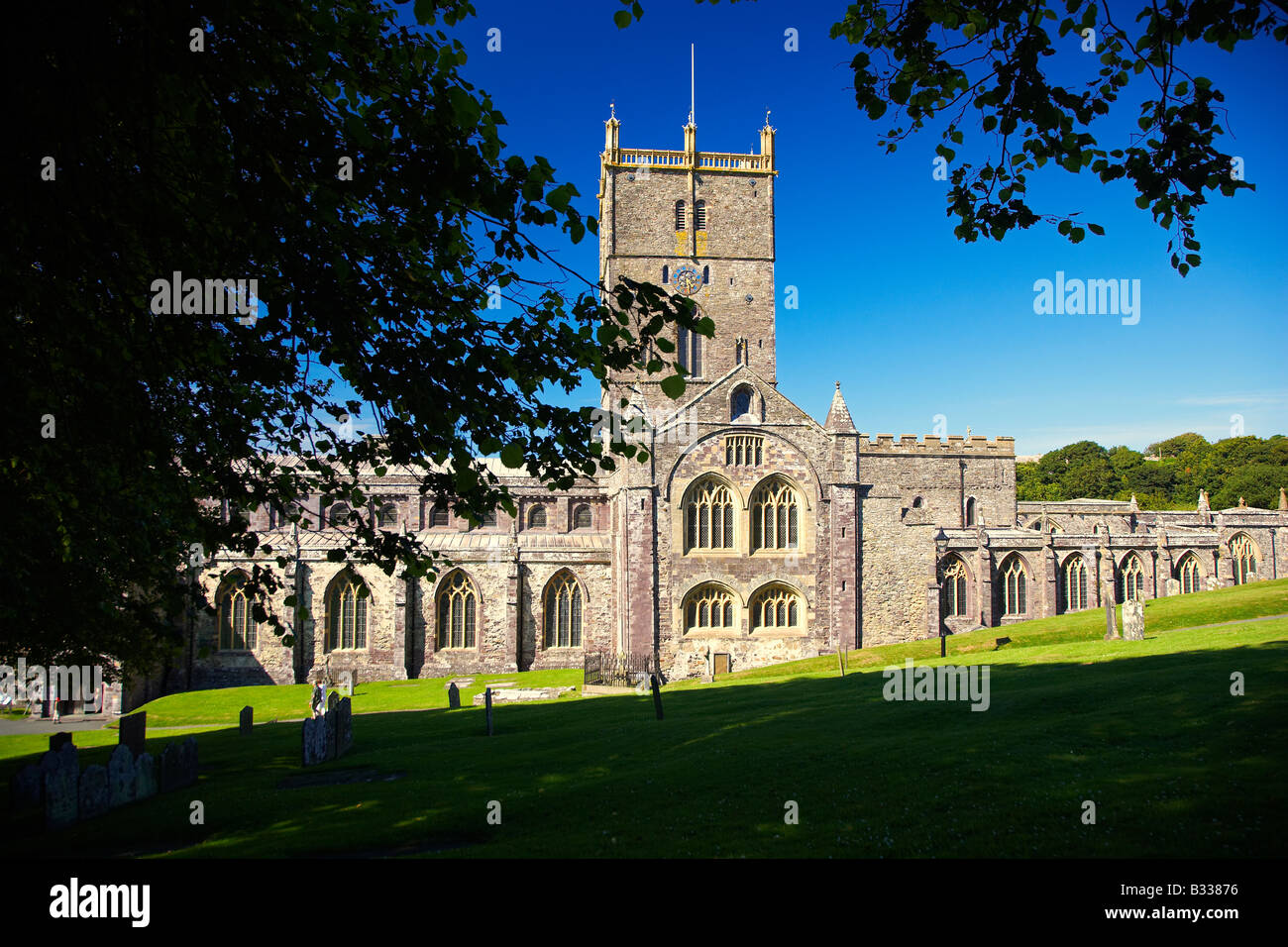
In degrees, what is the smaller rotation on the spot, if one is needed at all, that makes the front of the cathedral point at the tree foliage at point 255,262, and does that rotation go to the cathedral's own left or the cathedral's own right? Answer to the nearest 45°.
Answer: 0° — it already faces it

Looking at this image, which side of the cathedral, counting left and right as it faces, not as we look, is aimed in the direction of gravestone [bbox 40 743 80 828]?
front

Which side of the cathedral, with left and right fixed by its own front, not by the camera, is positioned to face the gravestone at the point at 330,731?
front
